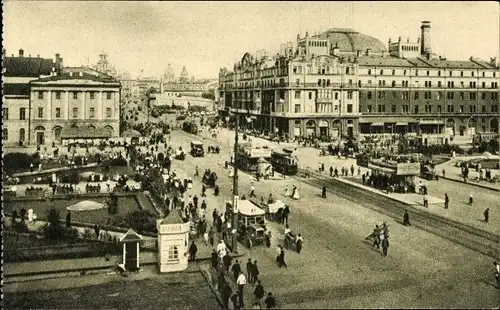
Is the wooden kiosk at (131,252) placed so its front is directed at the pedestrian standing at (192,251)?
no

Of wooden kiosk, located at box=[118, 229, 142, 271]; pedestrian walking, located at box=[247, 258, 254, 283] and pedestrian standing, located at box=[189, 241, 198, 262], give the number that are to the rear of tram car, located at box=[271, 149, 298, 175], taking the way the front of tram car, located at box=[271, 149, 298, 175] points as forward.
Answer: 0

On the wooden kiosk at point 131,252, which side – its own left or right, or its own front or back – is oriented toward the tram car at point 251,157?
back

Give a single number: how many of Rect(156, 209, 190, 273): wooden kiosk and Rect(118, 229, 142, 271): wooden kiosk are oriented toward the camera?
2

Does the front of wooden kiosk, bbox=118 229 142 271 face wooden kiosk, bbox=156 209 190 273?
no

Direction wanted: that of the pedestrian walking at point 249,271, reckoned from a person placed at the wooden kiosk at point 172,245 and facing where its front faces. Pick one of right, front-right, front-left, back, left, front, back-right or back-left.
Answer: front-left

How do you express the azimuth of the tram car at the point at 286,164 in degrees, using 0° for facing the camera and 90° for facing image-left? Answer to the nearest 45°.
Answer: approximately 315°

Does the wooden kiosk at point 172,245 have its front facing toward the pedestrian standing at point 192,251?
no

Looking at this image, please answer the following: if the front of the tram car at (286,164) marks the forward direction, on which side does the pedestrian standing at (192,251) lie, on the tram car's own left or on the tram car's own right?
on the tram car's own right

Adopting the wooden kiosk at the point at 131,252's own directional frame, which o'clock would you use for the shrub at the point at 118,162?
The shrub is roughly at 6 o'clock from the wooden kiosk.

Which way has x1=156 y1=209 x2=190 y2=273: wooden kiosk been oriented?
toward the camera

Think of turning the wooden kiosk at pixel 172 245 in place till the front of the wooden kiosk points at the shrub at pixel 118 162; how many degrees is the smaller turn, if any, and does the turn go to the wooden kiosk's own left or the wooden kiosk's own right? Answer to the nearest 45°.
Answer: approximately 180°

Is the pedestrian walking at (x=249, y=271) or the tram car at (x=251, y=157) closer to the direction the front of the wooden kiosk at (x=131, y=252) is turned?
the pedestrian walking

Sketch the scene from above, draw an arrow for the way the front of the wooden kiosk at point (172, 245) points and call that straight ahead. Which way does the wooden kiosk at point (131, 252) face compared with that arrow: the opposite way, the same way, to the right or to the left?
the same way

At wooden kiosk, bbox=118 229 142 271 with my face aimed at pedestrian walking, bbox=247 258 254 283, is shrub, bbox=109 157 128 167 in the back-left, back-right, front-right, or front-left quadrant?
back-left

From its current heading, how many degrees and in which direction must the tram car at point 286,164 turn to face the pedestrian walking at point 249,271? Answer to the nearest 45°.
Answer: approximately 45° to its right

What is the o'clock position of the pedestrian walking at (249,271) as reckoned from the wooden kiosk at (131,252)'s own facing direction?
The pedestrian walking is roughly at 10 o'clock from the wooden kiosk.

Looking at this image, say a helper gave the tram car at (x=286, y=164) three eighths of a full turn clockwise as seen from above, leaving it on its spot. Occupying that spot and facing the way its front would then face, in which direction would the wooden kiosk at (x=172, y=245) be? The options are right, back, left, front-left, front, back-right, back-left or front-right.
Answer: left
